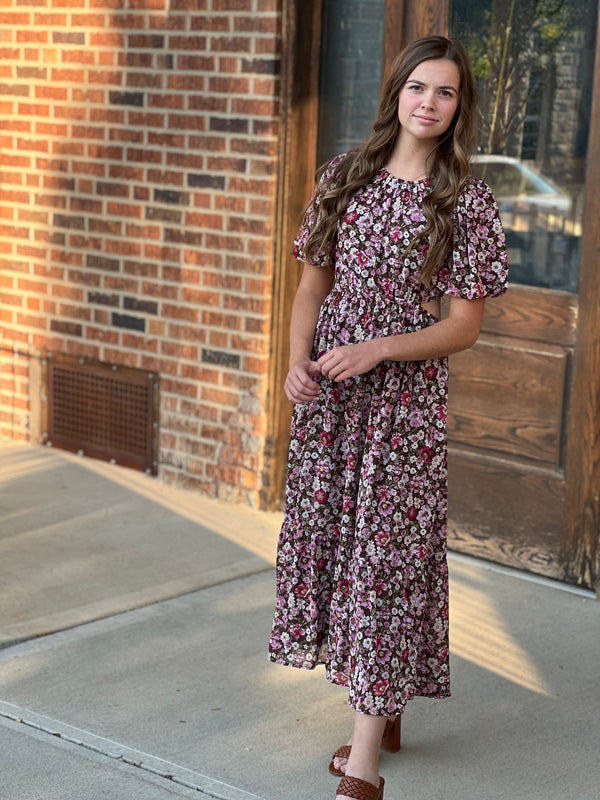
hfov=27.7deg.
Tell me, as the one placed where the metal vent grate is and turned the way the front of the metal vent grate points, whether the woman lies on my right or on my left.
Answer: on my left

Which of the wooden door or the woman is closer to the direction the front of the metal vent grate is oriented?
the woman

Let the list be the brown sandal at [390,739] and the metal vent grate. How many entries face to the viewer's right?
0

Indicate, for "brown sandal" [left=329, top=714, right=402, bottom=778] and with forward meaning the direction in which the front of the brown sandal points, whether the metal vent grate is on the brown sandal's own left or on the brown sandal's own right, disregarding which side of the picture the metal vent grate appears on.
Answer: on the brown sandal's own right

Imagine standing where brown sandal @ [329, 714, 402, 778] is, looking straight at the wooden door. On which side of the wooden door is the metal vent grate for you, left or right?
left

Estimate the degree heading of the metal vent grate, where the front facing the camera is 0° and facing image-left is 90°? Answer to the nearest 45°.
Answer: approximately 45°

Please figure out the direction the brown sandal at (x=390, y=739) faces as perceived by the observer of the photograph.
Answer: facing the viewer and to the left of the viewer

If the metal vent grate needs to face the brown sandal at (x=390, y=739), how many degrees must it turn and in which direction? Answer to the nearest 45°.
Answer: approximately 45° to its left

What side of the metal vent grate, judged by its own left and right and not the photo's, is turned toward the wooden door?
left
